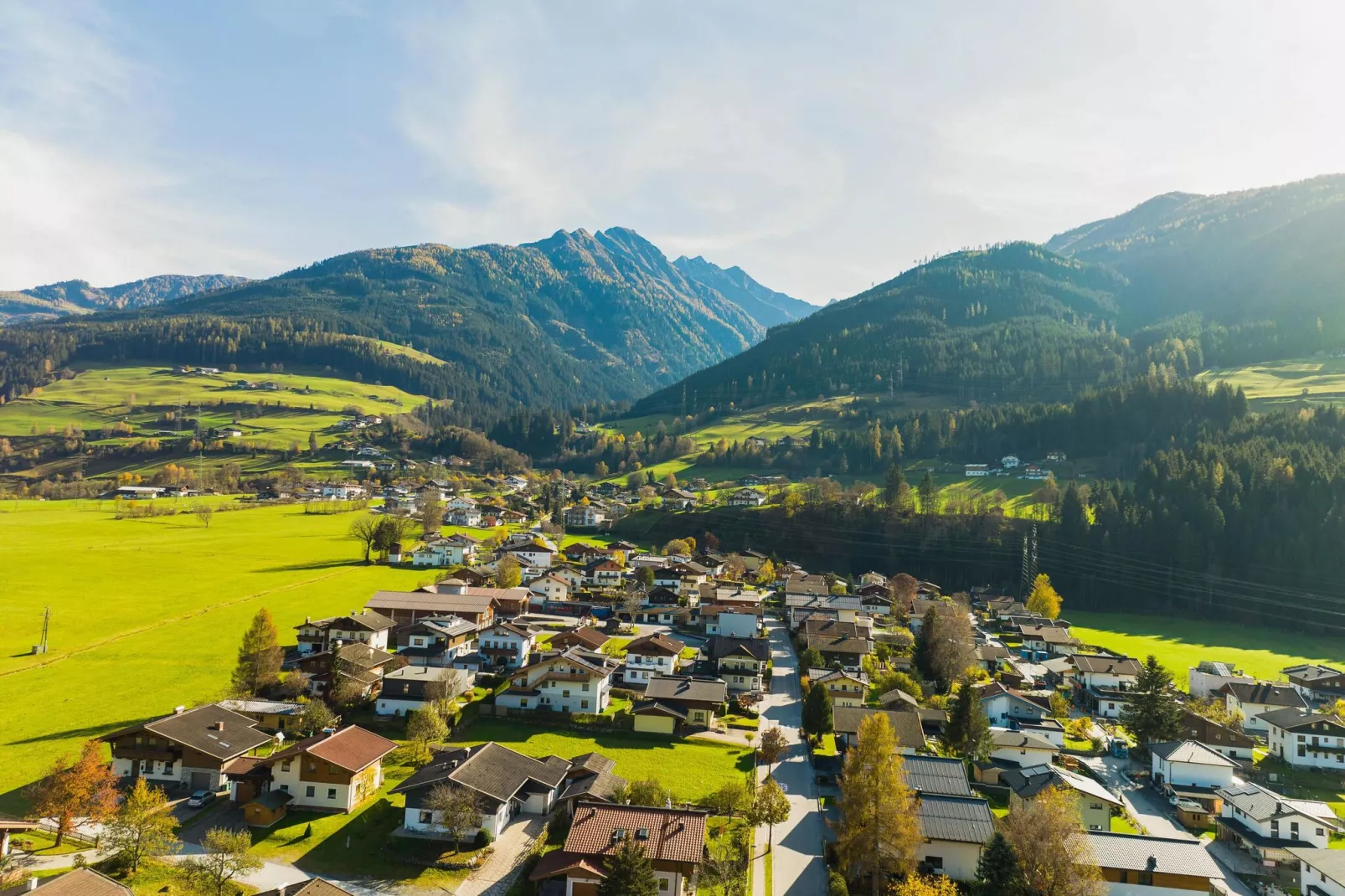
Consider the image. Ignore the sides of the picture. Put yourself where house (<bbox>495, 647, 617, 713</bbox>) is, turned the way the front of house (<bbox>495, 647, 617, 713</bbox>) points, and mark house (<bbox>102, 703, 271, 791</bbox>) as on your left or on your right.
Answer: on your right

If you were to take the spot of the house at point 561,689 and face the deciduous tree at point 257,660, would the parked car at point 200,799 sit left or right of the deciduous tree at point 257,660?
left

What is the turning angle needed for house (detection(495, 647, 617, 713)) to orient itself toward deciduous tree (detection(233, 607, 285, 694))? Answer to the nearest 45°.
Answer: approximately 90° to its right

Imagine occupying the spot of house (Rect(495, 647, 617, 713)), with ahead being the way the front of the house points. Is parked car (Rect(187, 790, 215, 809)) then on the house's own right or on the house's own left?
on the house's own right

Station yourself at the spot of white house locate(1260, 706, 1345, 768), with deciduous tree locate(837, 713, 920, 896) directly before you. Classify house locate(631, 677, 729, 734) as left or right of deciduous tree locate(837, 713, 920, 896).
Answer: right

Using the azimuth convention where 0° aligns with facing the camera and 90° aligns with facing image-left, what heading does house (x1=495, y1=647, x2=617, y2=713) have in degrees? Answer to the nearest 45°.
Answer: approximately 0°

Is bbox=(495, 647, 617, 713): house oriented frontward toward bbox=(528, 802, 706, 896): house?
yes

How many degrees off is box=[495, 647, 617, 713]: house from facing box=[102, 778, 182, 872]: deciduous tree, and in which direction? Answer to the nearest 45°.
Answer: approximately 45° to its right

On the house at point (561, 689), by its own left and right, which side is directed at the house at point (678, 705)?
left

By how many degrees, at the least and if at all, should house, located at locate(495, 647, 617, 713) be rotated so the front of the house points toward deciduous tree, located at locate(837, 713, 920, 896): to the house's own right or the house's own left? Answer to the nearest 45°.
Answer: approximately 45° to the house's own left

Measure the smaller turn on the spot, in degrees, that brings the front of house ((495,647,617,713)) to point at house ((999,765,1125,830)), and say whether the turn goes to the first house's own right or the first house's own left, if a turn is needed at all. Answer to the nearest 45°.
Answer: approximately 45° to the first house's own left

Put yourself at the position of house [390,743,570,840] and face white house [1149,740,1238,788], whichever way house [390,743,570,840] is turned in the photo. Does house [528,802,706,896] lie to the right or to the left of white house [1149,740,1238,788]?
right

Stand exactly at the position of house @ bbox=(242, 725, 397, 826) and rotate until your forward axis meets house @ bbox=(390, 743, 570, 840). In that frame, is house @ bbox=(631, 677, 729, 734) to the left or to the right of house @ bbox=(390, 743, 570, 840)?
left

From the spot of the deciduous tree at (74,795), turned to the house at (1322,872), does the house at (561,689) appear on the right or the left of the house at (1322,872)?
left
